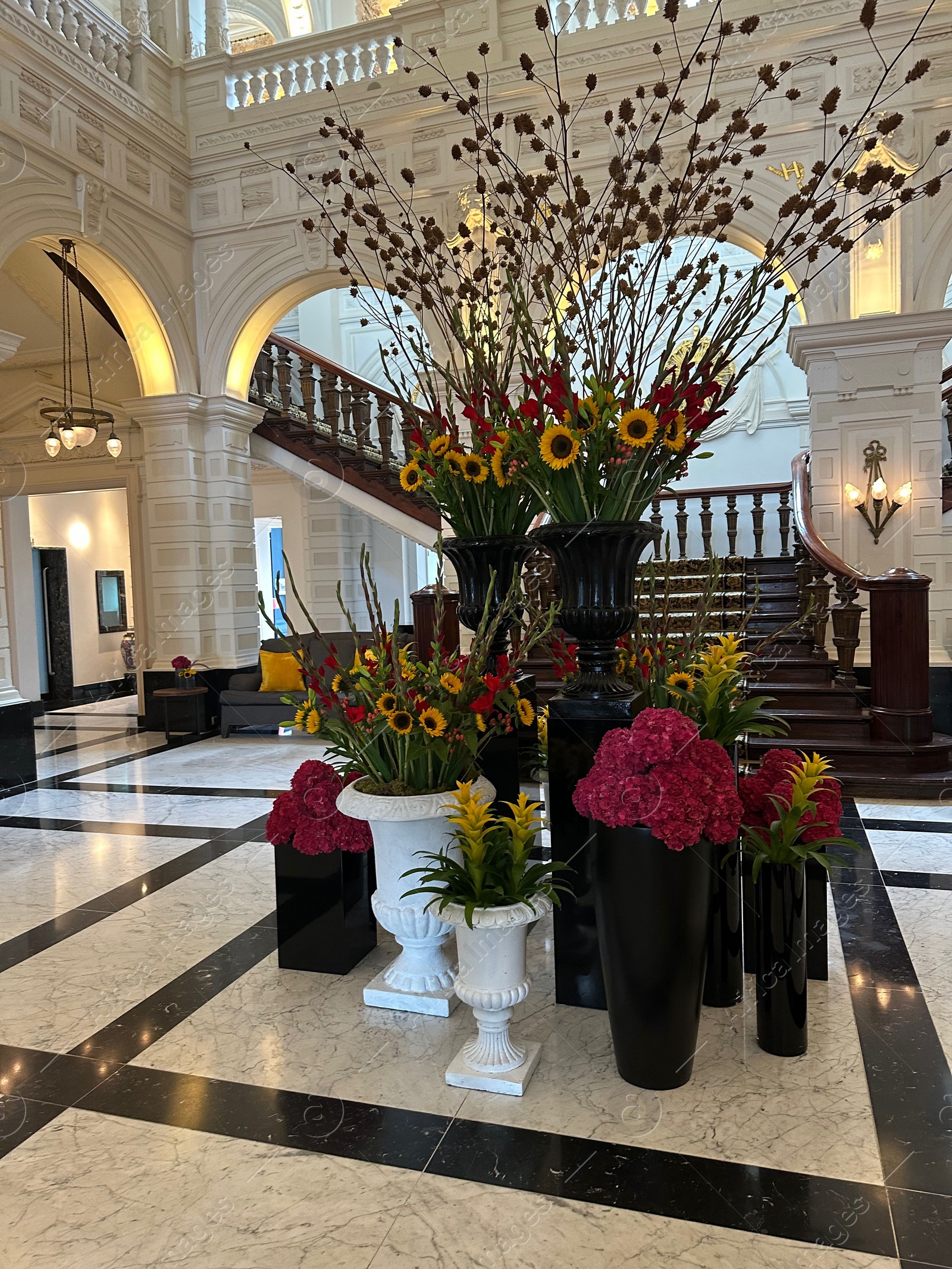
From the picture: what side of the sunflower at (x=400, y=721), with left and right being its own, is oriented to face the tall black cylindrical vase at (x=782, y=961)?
left

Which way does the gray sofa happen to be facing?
toward the camera

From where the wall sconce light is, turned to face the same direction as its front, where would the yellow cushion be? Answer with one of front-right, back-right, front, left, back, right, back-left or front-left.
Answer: right

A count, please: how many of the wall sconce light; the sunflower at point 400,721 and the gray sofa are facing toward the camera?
3

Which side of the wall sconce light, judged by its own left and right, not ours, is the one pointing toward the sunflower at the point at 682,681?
front

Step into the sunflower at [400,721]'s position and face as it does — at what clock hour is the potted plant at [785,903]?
The potted plant is roughly at 9 o'clock from the sunflower.

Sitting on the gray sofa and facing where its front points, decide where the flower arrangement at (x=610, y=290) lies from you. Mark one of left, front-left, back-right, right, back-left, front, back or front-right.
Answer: front

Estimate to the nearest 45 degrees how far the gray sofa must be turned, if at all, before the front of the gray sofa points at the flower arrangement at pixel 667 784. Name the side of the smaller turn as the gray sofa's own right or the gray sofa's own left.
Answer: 0° — it already faces it

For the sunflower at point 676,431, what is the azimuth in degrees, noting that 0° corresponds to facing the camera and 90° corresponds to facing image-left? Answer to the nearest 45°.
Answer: approximately 315°

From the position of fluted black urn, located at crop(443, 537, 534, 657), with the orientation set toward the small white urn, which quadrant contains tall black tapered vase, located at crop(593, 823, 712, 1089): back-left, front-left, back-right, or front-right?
front-left

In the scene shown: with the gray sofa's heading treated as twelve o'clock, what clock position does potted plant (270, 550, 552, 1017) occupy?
The potted plant is roughly at 12 o'clock from the gray sofa.

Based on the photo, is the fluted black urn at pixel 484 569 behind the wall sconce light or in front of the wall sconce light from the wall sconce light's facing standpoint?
in front

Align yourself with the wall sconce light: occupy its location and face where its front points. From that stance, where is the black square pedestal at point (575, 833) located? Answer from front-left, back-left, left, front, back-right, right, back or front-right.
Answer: front

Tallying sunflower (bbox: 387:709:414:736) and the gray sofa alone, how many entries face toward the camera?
2

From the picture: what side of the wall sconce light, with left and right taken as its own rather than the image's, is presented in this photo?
front

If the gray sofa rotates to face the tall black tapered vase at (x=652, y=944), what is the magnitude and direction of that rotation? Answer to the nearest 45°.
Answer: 0° — it already faces it

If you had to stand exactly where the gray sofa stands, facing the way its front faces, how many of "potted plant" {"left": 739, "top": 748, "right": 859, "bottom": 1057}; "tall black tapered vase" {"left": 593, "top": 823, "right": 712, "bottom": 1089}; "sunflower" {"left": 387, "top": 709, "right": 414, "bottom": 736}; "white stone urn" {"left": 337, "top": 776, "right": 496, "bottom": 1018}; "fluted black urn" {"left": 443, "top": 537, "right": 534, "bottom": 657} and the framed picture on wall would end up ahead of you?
5

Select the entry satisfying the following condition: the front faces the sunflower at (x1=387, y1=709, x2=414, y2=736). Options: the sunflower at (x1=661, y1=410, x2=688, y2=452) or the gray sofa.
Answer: the gray sofa

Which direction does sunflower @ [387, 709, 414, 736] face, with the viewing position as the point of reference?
facing the viewer

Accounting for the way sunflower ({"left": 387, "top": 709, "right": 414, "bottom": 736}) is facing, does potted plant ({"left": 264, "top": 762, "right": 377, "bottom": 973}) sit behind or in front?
behind
